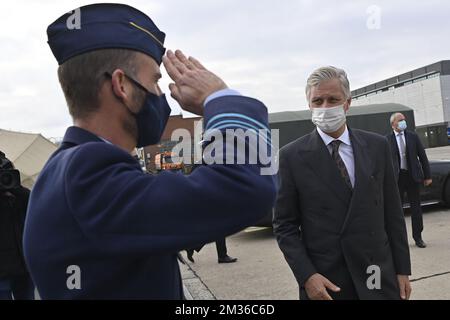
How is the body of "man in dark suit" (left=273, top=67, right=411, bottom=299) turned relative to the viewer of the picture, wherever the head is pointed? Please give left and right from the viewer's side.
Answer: facing the viewer

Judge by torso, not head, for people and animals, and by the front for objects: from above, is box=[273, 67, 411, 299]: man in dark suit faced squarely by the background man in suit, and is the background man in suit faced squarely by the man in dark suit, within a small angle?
no

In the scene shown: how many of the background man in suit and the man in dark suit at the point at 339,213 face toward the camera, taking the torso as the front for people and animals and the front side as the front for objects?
2

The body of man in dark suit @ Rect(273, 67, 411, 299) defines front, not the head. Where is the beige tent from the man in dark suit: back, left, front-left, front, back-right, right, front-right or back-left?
back-right

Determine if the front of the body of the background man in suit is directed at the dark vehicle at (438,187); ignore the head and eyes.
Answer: no

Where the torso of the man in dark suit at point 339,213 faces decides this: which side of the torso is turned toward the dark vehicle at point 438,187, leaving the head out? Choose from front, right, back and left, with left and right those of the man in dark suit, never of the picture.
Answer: back

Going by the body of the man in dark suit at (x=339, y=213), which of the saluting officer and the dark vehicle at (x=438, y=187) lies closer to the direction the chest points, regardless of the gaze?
the saluting officer

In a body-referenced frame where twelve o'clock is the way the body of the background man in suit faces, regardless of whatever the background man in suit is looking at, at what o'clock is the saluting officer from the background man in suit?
The saluting officer is roughly at 12 o'clock from the background man in suit.

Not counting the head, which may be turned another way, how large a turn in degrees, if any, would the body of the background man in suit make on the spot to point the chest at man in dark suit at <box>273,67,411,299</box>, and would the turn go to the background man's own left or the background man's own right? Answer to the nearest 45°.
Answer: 0° — they already face them

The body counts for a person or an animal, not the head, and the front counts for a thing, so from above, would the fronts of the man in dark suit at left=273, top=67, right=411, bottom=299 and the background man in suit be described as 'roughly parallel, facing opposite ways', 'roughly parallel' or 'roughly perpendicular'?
roughly parallel

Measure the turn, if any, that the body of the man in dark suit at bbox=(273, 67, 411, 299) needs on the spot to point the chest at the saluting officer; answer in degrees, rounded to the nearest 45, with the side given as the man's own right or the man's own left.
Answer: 0° — they already face them

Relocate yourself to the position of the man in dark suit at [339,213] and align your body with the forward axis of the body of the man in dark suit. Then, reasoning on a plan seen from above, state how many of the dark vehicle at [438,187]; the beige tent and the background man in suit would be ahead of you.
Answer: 0

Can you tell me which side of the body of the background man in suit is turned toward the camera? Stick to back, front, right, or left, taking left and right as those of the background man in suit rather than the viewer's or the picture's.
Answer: front

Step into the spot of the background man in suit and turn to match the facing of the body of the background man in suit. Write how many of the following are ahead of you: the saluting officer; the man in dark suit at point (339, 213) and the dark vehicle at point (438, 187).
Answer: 2
